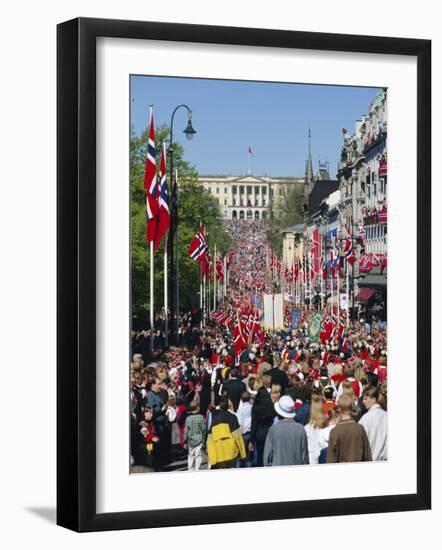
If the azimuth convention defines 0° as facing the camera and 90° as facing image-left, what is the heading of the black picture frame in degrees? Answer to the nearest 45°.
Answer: approximately 315°
